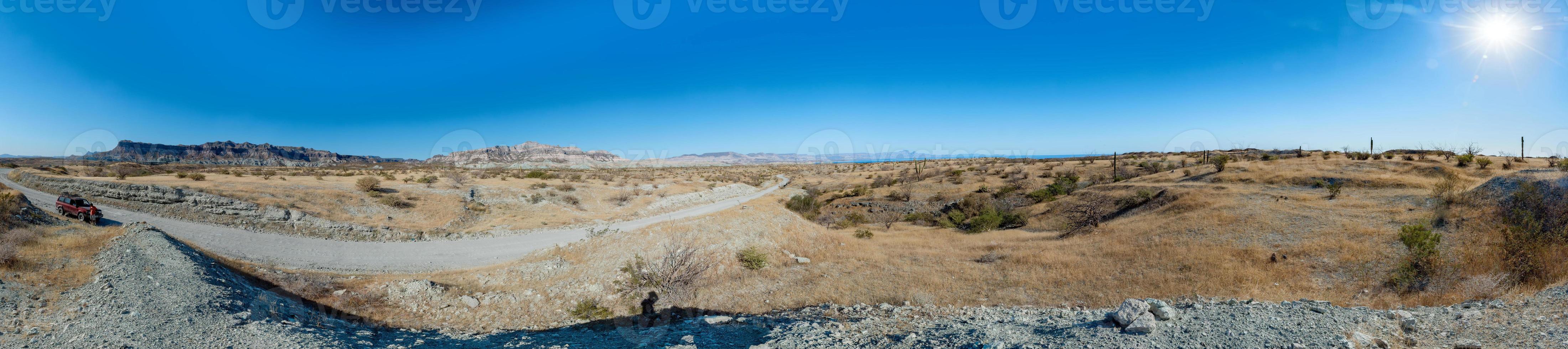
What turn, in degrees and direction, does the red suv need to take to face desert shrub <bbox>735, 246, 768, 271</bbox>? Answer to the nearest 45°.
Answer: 0° — it already faces it

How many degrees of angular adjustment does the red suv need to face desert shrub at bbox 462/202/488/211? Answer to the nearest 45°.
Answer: approximately 45° to its left

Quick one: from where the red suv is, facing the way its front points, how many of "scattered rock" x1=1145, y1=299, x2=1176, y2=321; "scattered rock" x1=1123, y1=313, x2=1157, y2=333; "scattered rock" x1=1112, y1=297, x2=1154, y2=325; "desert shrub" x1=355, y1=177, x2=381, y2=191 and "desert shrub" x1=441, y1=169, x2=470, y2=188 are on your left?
2

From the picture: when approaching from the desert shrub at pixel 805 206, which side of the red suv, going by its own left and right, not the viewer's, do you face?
front

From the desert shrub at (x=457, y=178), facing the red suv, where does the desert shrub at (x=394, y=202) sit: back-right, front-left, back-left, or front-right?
front-left

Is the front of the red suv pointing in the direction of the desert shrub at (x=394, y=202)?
no

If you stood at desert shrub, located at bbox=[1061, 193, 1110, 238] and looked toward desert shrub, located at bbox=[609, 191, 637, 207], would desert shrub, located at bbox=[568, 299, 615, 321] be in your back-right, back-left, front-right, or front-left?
front-left

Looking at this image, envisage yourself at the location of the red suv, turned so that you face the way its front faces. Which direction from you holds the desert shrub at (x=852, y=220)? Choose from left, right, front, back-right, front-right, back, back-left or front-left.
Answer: front

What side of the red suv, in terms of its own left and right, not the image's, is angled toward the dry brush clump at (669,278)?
front

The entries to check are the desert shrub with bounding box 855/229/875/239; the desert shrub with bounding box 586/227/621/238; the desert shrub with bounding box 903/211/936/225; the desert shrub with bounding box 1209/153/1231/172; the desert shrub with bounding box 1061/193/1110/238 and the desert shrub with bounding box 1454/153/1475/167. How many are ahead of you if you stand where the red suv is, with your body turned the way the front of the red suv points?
6
